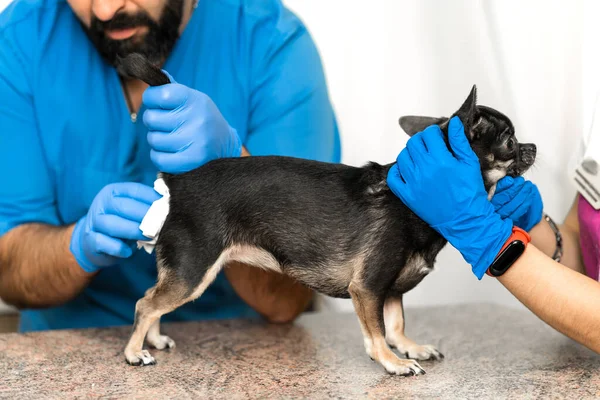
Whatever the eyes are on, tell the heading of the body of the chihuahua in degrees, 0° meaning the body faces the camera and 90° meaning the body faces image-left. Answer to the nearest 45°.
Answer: approximately 270°
